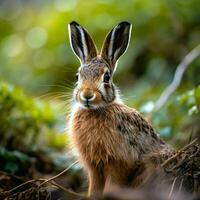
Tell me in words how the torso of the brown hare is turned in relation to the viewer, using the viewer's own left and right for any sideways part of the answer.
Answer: facing the viewer and to the left of the viewer
